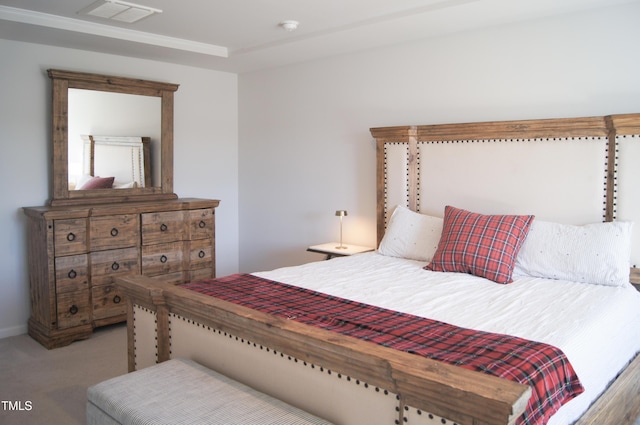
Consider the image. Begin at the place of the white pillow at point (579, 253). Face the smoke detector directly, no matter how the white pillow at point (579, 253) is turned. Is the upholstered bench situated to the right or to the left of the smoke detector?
left

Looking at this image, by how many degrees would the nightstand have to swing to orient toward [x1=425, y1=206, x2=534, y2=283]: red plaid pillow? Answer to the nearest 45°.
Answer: approximately 90° to its left

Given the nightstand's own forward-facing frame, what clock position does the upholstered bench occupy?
The upholstered bench is roughly at 11 o'clock from the nightstand.

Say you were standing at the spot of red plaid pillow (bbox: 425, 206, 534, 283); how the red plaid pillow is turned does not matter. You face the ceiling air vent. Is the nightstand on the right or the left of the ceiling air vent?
right

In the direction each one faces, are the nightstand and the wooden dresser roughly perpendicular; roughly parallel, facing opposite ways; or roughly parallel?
roughly perpendicular

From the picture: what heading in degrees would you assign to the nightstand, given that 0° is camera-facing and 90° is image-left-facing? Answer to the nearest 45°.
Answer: approximately 45°

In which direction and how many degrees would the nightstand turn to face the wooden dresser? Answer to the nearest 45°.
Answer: approximately 45° to its right

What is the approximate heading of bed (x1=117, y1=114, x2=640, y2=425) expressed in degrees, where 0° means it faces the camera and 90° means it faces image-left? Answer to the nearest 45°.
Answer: approximately 45°

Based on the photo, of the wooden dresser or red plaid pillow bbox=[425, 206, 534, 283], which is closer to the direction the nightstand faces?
the wooden dresser
